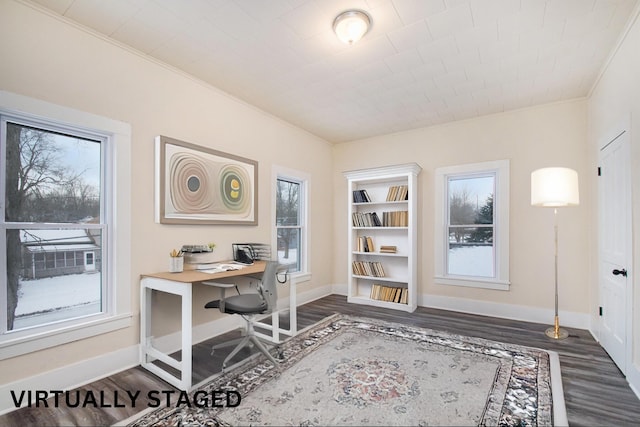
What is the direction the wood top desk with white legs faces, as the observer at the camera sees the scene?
facing the viewer and to the right of the viewer

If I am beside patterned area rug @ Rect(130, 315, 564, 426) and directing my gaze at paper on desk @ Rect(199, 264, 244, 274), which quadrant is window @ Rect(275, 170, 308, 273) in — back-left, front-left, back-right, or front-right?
front-right

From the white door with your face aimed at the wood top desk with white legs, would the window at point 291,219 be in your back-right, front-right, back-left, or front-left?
front-right

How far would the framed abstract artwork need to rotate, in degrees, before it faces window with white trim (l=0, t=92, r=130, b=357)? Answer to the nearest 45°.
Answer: approximately 90° to its right

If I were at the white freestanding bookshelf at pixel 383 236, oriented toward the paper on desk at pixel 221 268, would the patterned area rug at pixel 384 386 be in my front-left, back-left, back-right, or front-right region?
front-left

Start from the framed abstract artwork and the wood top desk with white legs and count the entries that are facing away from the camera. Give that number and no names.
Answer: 0

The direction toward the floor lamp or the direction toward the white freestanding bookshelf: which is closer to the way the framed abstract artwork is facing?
the floor lamp

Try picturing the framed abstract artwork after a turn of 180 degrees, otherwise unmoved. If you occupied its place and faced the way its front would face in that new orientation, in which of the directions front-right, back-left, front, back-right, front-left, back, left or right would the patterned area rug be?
back

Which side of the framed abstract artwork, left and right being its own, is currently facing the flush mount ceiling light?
front

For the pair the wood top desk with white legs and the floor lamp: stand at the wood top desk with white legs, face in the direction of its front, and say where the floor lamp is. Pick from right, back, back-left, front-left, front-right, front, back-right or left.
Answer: front-left
